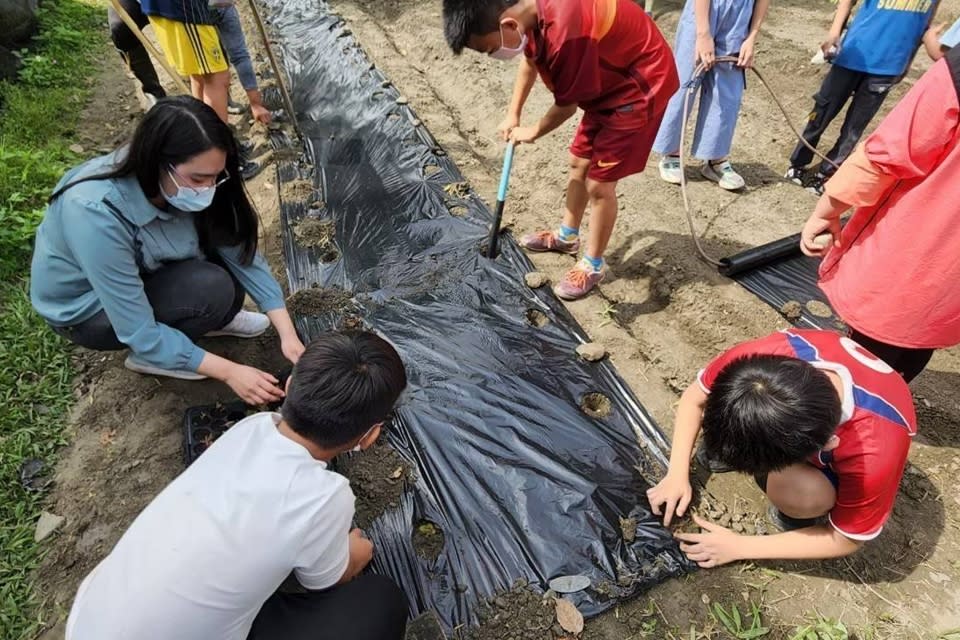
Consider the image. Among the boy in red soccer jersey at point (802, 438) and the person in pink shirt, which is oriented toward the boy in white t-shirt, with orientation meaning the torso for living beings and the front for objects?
the boy in red soccer jersey

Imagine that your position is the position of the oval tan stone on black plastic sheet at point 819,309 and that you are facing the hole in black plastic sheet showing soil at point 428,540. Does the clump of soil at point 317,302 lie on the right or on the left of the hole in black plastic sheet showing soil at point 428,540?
right

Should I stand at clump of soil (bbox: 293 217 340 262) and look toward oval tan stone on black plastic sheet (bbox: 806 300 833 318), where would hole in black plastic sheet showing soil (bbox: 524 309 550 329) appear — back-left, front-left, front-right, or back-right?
front-right

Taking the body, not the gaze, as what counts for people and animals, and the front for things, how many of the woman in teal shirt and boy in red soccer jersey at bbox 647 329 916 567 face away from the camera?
0

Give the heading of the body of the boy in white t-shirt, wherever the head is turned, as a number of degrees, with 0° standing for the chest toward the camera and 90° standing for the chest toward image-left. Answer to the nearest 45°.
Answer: approximately 225°

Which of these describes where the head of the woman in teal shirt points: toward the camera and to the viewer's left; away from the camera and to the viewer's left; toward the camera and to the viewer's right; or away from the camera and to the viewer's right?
toward the camera and to the viewer's right

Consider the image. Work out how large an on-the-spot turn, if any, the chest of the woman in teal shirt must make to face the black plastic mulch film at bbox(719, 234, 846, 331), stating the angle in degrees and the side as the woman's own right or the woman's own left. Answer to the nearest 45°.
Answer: approximately 45° to the woman's own left

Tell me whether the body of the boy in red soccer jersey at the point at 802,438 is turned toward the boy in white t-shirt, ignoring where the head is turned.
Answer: yes

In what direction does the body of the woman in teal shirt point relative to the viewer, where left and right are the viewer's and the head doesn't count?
facing the viewer and to the right of the viewer

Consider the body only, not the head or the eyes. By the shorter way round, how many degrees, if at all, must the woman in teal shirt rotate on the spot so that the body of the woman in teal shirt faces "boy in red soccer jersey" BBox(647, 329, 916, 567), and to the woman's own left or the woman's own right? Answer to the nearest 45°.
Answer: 0° — they already face them

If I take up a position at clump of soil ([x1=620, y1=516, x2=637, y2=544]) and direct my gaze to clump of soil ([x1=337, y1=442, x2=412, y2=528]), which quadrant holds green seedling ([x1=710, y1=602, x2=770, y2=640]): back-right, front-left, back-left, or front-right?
back-left

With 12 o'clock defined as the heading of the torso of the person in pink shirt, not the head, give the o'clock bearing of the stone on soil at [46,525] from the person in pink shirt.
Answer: The stone on soil is roughly at 9 o'clock from the person in pink shirt.

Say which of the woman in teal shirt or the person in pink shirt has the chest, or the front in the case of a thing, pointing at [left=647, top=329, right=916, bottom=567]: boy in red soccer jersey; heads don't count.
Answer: the woman in teal shirt

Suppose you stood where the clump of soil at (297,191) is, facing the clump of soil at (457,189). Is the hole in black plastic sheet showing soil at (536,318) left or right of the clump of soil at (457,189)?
right

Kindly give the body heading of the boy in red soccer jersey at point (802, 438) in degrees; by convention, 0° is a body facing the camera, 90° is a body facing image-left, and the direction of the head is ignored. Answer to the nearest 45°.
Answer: approximately 45°

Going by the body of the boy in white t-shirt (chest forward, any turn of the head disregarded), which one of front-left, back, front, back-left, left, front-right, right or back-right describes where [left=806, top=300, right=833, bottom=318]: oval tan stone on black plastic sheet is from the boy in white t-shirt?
front-right

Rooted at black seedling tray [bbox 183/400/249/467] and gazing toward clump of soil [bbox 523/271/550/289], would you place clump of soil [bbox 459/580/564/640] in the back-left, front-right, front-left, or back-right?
front-right
